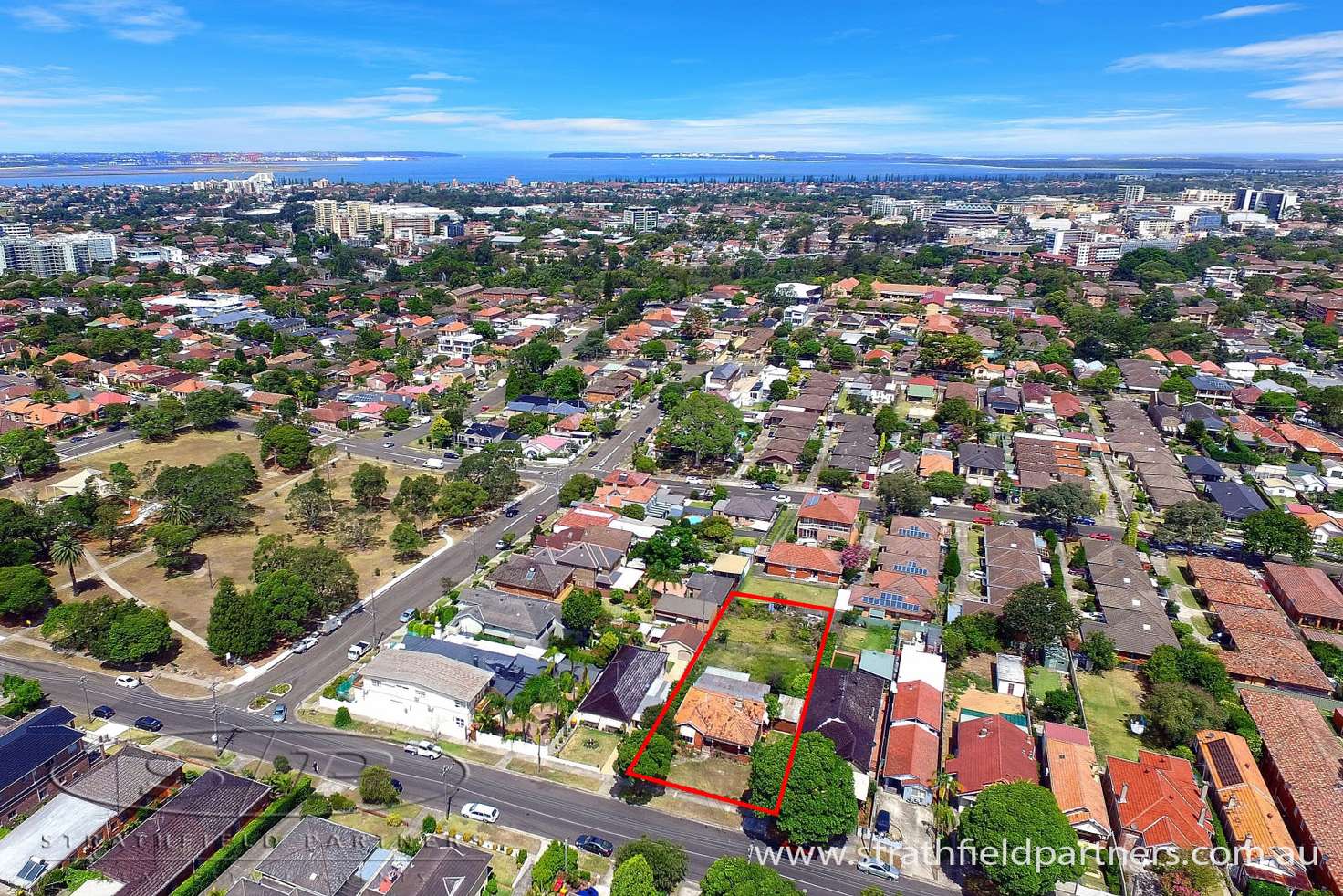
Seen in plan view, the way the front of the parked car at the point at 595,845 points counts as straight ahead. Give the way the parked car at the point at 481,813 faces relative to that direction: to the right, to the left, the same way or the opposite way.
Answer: the same way

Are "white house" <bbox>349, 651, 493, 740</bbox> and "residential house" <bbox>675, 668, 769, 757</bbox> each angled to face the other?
no

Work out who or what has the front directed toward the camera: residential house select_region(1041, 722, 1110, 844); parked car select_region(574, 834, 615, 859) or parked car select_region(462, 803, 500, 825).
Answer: the residential house

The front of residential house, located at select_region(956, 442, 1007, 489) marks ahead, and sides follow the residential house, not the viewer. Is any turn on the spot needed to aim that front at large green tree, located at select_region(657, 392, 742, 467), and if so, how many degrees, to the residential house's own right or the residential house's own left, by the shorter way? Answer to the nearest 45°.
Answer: approximately 90° to the residential house's own right

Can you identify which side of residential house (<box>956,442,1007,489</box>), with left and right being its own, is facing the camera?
front

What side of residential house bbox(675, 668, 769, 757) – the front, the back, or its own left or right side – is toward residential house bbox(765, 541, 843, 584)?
back

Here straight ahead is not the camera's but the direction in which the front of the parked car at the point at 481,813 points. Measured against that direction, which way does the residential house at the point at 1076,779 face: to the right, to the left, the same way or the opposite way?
to the left

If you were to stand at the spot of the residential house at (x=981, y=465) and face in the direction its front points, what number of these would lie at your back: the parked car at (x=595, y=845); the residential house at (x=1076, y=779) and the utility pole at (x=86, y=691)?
0

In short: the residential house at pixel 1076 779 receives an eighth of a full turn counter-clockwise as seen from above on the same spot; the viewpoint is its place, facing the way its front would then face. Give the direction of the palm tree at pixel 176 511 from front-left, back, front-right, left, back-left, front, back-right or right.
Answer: back-right

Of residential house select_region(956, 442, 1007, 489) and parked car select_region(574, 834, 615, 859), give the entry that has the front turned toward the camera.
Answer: the residential house

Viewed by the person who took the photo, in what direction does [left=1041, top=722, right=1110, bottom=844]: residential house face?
facing the viewer

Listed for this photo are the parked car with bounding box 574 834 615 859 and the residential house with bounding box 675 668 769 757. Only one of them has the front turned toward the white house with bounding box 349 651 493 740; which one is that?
the parked car

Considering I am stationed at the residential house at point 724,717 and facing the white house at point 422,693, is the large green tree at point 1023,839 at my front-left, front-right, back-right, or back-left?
back-left

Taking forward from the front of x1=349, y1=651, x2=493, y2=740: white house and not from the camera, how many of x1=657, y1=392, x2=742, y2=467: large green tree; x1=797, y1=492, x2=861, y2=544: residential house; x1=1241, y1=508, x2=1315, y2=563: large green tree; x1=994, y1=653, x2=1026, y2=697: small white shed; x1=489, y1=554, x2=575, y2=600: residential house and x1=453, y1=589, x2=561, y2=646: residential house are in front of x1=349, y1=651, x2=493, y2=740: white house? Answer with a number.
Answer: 0

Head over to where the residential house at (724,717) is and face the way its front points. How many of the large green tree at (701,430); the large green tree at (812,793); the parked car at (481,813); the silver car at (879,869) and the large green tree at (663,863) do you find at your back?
1

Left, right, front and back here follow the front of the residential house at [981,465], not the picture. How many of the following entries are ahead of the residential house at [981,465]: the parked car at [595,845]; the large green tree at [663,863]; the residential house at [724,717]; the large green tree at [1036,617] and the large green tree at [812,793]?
5

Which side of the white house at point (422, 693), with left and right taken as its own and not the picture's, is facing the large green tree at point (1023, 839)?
left

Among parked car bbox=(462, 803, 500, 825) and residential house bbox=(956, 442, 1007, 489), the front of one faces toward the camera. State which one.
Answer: the residential house
